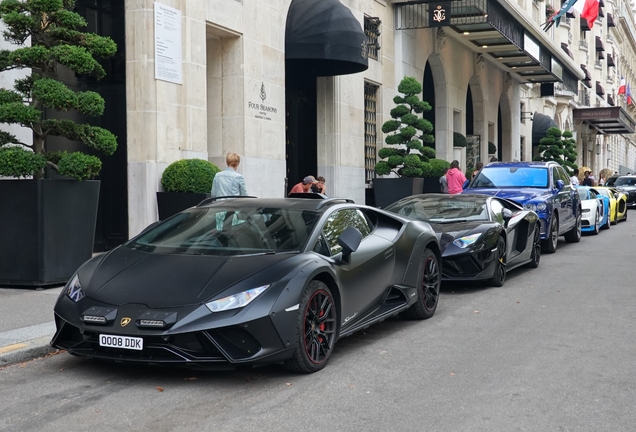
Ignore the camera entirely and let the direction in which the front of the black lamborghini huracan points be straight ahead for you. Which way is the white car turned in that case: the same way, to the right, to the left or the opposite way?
the same way

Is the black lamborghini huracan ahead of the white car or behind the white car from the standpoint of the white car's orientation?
ahead

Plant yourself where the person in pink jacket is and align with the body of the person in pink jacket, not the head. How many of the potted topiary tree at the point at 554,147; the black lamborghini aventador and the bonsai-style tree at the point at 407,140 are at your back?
1

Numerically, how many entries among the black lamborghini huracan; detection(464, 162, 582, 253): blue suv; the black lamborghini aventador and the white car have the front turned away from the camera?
0

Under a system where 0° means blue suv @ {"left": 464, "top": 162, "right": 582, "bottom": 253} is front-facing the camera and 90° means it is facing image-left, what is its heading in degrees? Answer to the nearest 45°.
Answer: approximately 45°

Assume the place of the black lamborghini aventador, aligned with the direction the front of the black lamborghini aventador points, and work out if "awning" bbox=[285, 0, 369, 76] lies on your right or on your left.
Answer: on your right

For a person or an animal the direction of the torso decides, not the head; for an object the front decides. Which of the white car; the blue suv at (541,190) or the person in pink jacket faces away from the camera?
the person in pink jacket

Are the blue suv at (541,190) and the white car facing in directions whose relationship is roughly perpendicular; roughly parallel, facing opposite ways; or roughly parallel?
roughly parallel

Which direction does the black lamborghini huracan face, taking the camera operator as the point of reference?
facing the viewer and to the left of the viewer

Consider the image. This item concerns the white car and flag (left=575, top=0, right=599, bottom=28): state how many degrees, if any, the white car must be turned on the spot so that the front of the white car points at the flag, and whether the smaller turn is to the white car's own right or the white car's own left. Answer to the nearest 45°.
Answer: approximately 135° to the white car's own right

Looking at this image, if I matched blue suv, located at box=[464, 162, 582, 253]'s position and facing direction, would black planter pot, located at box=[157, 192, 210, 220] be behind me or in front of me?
in front

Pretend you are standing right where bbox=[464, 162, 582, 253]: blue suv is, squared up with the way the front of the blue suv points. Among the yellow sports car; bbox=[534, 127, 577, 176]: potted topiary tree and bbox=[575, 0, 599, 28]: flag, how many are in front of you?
0

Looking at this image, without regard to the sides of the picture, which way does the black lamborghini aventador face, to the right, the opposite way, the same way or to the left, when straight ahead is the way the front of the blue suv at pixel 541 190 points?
the same way

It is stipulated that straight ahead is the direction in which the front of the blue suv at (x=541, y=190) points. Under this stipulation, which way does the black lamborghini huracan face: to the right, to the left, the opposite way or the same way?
the same way

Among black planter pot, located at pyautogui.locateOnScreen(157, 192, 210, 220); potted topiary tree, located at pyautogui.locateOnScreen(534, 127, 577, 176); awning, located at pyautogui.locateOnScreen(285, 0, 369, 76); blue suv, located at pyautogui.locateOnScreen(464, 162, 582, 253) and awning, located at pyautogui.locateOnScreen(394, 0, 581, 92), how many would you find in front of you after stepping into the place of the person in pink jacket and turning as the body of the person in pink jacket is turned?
2

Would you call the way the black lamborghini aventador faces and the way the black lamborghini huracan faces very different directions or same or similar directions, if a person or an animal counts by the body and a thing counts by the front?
same or similar directions
